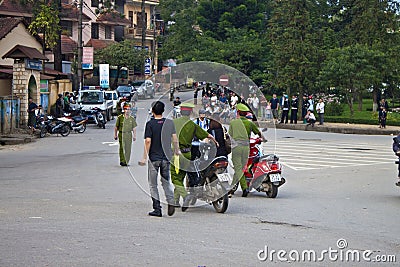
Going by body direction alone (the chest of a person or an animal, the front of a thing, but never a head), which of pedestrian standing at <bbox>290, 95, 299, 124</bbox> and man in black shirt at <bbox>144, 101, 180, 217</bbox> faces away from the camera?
the man in black shirt

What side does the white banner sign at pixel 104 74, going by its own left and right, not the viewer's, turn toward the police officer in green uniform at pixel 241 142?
front

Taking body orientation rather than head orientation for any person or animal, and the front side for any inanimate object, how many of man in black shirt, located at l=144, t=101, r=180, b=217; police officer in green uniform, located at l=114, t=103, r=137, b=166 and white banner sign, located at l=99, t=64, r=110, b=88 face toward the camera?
2

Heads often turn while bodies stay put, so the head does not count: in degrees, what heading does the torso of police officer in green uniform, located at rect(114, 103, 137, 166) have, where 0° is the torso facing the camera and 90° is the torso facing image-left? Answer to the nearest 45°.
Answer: approximately 0°

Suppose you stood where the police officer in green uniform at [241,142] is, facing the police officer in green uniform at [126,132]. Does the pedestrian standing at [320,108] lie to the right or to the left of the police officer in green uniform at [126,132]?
right

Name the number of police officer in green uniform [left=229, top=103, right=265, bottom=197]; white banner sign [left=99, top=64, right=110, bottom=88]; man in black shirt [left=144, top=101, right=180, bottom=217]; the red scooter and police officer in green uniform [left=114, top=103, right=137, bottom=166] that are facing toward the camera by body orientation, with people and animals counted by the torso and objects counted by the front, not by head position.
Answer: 2

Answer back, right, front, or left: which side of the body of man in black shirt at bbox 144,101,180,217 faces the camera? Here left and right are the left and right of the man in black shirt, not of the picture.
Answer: back

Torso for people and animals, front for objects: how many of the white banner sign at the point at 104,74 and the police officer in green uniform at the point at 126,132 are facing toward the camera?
2
